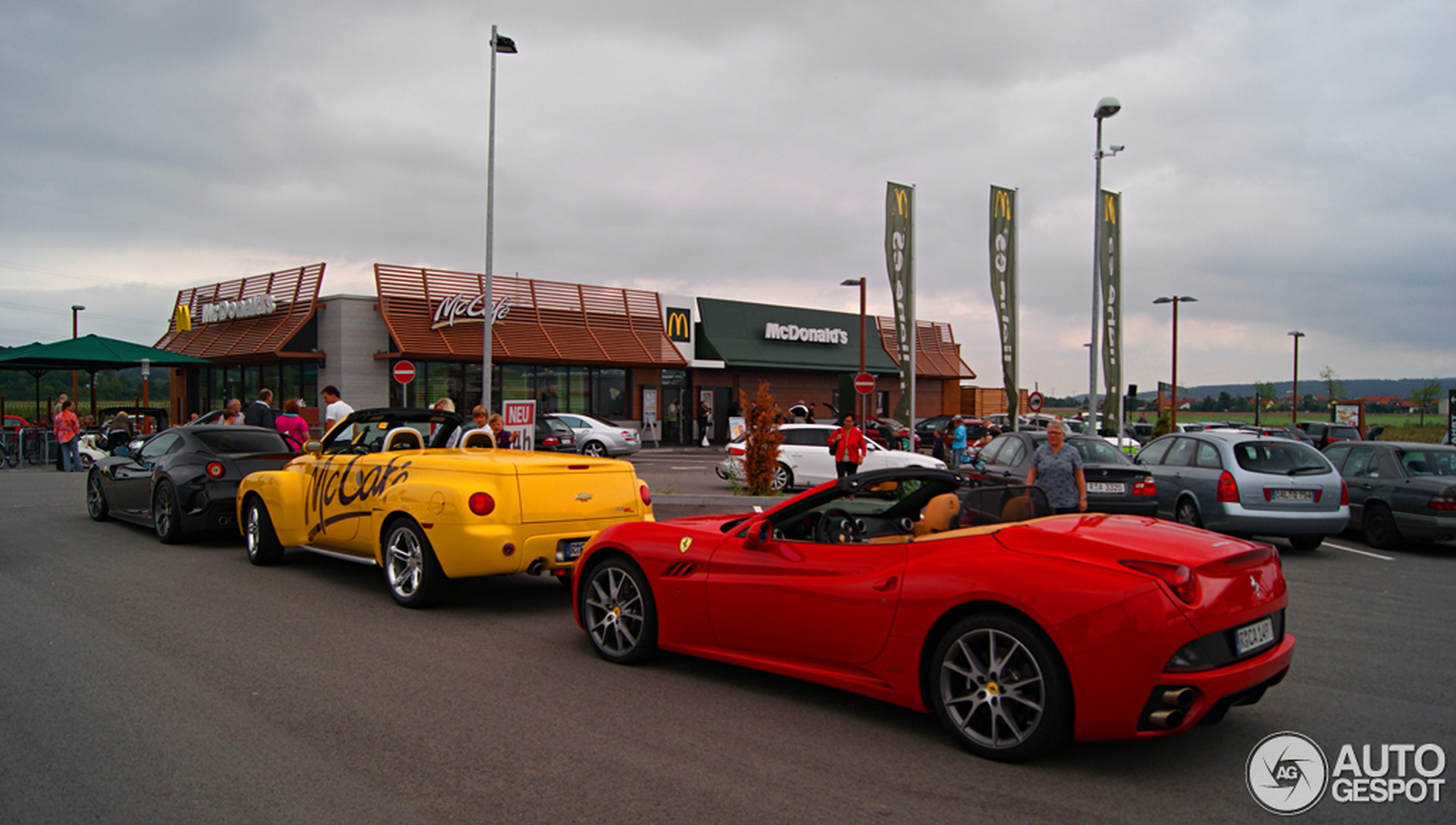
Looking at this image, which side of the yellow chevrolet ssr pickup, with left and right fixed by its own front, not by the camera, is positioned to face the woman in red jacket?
right

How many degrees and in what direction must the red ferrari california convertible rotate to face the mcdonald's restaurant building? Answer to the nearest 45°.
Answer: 0° — it already faces it

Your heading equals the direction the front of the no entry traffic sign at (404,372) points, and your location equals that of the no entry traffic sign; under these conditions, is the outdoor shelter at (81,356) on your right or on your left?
on your right

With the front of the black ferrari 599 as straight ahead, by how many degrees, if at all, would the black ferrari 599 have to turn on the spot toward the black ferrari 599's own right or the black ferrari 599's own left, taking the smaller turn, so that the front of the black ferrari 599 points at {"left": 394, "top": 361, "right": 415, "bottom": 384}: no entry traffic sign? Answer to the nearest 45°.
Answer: approximately 90° to the black ferrari 599's own right

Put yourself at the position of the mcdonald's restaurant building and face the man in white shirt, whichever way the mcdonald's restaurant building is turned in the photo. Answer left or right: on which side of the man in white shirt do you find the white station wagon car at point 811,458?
left

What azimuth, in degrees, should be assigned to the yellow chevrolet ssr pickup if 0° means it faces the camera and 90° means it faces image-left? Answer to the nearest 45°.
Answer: approximately 135°

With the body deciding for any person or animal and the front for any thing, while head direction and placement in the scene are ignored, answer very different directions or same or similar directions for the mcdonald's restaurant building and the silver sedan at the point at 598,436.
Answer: very different directions

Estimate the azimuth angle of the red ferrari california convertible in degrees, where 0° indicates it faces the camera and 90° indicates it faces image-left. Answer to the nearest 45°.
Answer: approximately 135°

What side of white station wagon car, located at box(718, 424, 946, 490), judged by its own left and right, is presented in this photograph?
right

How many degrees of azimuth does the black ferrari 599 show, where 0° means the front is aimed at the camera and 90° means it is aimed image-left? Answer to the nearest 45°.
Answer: approximately 135°
